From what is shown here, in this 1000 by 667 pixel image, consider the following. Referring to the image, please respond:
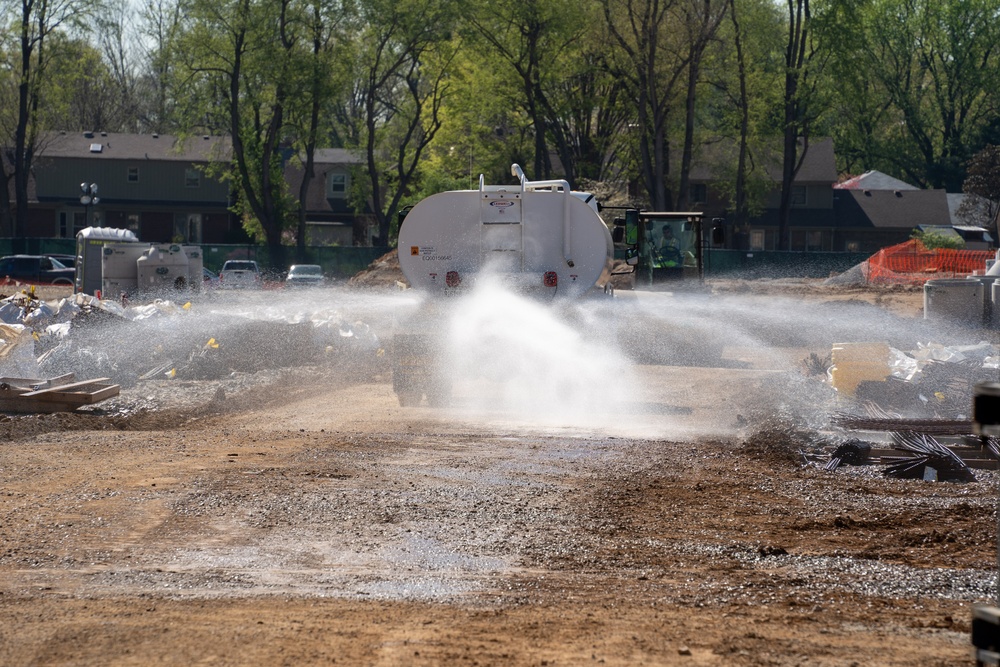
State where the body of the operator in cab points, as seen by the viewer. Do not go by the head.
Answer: toward the camera

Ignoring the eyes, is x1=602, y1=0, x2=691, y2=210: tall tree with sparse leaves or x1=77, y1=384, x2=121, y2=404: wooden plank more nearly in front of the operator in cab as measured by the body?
the wooden plank

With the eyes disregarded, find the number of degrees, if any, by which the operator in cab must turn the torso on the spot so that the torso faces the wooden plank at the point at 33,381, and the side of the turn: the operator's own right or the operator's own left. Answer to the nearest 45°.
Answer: approximately 45° to the operator's own right

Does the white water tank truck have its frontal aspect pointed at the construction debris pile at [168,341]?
no

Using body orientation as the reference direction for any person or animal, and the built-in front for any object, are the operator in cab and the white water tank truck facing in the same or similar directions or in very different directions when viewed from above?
very different directions

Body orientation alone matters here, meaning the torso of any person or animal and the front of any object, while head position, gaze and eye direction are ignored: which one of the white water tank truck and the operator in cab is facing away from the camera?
the white water tank truck

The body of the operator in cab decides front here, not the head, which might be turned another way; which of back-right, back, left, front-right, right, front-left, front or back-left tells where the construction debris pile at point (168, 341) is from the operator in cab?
front-right

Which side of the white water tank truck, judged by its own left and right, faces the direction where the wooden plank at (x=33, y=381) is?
left

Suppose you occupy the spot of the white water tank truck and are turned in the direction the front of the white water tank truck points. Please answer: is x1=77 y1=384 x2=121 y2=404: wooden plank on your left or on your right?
on your left

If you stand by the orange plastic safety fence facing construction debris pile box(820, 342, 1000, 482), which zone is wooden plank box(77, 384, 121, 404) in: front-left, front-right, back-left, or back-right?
front-right

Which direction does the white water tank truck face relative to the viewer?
away from the camera

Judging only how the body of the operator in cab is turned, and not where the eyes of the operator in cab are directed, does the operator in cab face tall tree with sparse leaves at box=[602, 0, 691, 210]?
no

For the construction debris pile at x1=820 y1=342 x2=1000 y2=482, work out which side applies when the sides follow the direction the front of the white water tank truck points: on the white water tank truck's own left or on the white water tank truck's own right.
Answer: on the white water tank truck's own right

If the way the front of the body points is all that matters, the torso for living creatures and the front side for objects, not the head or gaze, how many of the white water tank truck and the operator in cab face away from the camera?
1

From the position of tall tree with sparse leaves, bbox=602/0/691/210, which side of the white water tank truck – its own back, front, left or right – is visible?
front

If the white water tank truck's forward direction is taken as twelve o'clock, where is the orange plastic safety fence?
The orange plastic safety fence is roughly at 1 o'clock from the white water tank truck.

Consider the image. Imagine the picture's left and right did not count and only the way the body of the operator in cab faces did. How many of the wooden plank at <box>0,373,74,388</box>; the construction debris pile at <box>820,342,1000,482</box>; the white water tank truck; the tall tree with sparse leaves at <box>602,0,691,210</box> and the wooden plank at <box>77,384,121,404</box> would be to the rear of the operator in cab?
1
